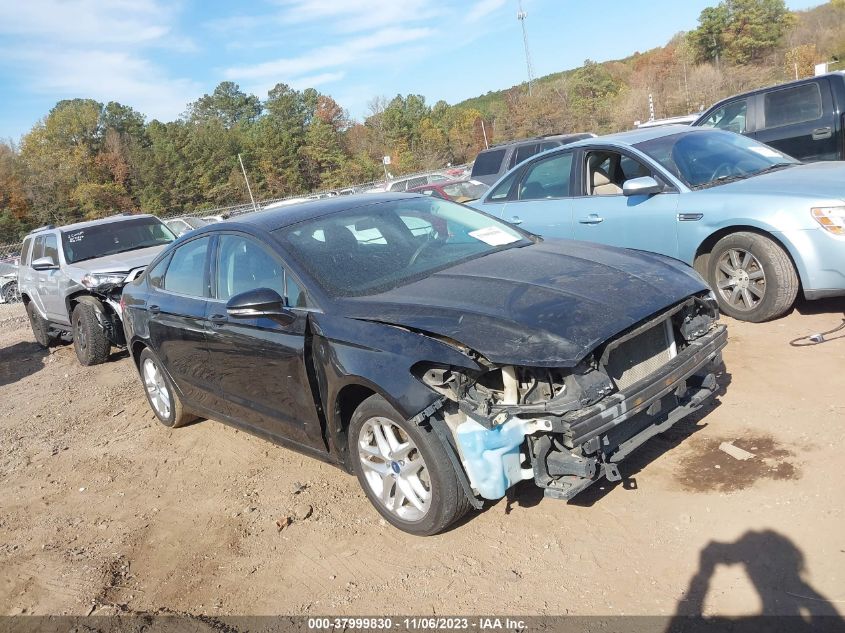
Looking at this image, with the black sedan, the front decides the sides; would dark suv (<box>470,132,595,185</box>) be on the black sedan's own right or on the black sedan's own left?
on the black sedan's own left

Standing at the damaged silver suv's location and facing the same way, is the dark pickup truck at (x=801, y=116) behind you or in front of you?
in front

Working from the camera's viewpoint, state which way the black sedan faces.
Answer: facing the viewer and to the right of the viewer

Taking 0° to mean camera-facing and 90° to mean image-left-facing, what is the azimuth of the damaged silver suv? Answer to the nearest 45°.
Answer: approximately 315°

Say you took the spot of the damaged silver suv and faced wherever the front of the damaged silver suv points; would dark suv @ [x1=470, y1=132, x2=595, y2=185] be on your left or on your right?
on your left

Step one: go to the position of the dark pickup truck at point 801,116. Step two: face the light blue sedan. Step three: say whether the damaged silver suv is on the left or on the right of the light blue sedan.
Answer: right

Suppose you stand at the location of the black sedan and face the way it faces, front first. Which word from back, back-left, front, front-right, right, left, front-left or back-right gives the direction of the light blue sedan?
left

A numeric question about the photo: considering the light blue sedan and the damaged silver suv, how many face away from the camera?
0

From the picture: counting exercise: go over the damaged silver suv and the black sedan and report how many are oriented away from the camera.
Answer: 0
